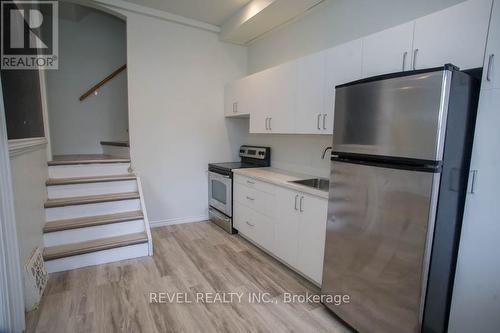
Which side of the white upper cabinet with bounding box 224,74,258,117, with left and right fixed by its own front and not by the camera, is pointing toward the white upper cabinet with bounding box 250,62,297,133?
left

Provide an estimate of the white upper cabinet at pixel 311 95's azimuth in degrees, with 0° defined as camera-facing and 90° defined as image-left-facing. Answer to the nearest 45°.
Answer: approximately 45°

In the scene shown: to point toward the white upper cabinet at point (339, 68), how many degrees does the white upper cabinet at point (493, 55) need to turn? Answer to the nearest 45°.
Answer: approximately 45° to its right

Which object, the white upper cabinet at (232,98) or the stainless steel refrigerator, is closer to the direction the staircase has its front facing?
the stainless steel refrigerator

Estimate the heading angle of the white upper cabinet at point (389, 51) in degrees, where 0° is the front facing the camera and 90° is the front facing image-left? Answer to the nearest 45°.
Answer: approximately 45°
